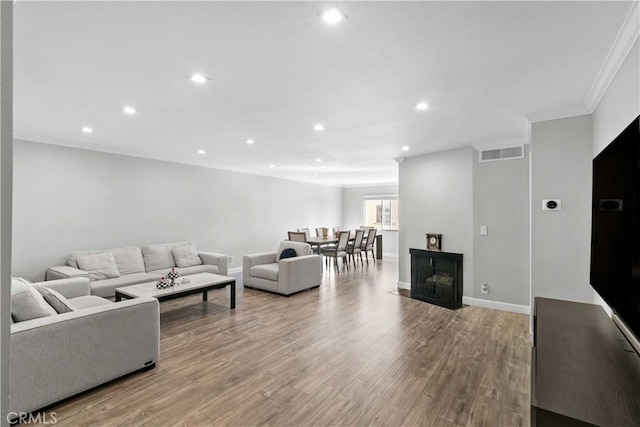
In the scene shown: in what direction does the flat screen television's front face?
to the viewer's left

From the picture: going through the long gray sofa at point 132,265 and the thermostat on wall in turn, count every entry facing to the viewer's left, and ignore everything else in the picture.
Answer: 0

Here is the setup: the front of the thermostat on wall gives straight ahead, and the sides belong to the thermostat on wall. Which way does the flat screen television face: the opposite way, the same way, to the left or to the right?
to the right

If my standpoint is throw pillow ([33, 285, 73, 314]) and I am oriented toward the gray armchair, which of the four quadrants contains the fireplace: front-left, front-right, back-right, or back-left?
front-right

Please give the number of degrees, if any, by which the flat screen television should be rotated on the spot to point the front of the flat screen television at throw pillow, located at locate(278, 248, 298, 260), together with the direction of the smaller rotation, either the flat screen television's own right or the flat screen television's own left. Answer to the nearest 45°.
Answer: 0° — it already faces it

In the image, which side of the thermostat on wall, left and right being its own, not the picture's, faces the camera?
front

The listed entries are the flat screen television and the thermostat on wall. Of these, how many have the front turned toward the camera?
1

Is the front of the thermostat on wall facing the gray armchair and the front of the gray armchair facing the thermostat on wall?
no

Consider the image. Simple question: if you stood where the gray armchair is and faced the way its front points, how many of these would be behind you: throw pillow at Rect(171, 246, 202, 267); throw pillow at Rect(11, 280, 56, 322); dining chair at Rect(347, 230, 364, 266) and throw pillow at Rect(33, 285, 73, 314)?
1

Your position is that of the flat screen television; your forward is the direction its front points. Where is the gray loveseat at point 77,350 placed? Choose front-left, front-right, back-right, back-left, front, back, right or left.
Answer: front-left

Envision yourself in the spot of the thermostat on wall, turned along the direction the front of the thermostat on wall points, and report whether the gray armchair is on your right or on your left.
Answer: on your right

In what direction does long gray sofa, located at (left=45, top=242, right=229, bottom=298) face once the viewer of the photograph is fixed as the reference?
facing the viewer and to the right of the viewer

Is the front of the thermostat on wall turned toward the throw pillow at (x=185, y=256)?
no

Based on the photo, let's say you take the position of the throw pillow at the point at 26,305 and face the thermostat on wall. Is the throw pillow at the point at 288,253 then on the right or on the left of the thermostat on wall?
left

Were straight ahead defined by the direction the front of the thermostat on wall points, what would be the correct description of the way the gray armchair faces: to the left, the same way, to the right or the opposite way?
the same way

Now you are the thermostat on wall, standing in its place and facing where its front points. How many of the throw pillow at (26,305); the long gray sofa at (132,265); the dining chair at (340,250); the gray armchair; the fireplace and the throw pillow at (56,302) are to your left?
0

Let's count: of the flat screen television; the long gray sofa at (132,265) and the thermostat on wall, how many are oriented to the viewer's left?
1

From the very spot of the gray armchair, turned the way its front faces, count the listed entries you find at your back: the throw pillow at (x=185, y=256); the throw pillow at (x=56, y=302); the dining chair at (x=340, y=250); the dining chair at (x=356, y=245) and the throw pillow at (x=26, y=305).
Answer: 2

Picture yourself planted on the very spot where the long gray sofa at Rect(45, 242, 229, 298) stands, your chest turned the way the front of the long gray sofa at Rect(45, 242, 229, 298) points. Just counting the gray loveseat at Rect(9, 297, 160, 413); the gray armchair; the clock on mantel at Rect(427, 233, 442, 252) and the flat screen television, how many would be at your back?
0

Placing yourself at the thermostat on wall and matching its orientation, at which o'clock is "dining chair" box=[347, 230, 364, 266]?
The dining chair is roughly at 4 o'clock from the thermostat on wall.

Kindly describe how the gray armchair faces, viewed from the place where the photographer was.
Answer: facing the viewer and to the left of the viewer

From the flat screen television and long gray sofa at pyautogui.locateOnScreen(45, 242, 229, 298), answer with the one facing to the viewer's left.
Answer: the flat screen television
